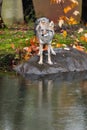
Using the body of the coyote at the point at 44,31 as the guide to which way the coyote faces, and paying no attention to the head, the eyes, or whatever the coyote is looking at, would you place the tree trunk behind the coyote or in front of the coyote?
behind

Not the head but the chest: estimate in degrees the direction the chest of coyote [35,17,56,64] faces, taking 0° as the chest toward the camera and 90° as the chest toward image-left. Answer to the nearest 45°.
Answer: approximately 0°
